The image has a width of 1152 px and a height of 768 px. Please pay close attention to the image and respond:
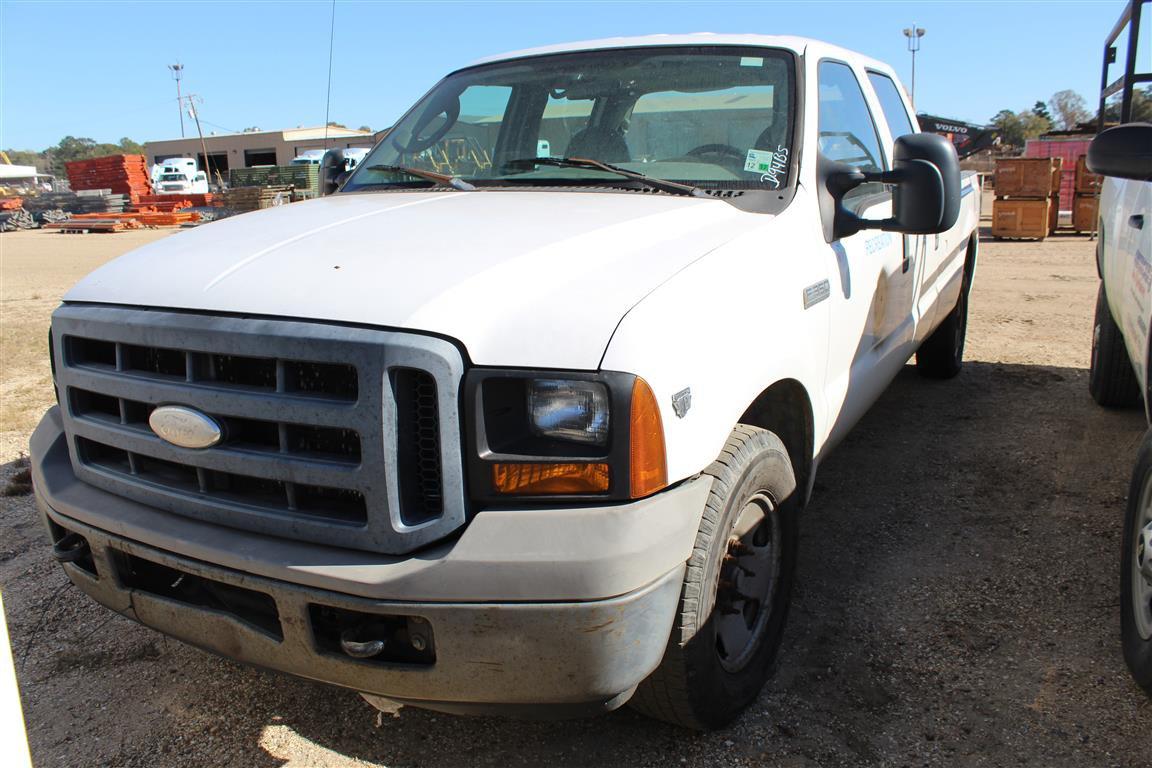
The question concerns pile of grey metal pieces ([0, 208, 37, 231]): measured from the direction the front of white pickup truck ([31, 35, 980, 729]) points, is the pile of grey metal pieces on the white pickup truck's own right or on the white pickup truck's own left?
on the white pickup truck's own right

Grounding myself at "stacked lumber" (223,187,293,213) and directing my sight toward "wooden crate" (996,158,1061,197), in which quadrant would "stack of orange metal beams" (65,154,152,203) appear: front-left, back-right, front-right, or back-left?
back-left

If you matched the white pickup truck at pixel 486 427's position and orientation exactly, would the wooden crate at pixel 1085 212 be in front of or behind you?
behind

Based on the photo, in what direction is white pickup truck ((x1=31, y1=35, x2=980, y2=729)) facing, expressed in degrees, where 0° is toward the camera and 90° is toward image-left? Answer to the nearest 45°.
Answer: approximately 45°

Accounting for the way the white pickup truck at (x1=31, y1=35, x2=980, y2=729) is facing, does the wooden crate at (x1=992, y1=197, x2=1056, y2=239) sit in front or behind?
behind

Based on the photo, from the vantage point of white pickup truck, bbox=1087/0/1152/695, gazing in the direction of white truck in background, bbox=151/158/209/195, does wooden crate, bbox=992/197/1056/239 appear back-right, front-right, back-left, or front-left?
front-right

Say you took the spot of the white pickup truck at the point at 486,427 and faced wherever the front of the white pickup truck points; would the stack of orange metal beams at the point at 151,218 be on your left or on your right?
on your right

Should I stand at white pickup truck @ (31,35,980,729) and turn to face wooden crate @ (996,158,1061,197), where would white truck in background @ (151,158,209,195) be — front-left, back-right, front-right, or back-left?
front-left

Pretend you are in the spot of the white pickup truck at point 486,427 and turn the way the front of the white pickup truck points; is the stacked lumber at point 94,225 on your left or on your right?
on your right

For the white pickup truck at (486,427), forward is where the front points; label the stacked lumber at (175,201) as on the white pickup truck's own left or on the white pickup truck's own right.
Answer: on the white pickup truck's own right

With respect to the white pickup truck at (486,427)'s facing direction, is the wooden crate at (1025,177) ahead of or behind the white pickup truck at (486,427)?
behind
